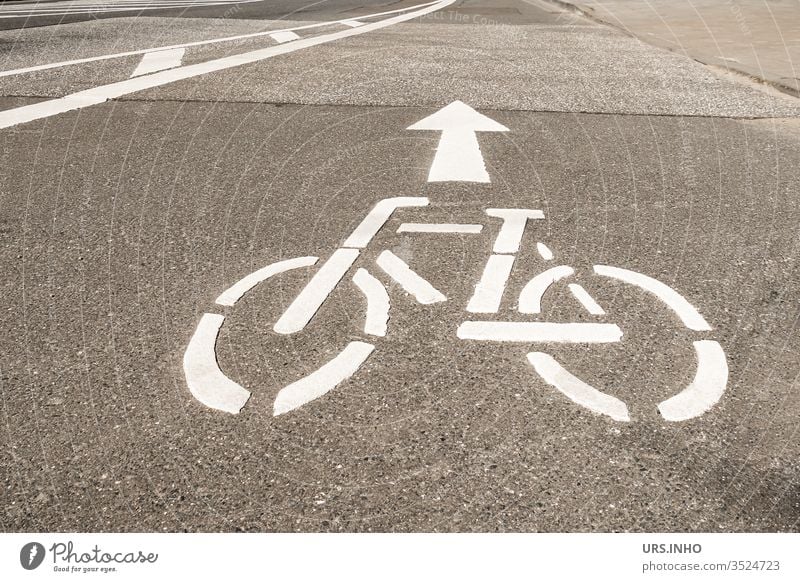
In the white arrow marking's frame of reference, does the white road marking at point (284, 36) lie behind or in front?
in front

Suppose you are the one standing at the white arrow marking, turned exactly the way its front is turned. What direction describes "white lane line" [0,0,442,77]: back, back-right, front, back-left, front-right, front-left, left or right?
front-left

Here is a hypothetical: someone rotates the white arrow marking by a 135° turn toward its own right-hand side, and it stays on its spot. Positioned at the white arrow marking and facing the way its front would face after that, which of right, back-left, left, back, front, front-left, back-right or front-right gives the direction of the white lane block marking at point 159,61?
back

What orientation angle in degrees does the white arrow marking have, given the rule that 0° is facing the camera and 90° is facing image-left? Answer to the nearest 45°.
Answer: approximately 180°

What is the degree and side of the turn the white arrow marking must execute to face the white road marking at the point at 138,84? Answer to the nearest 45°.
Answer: approximately 45° to its left
